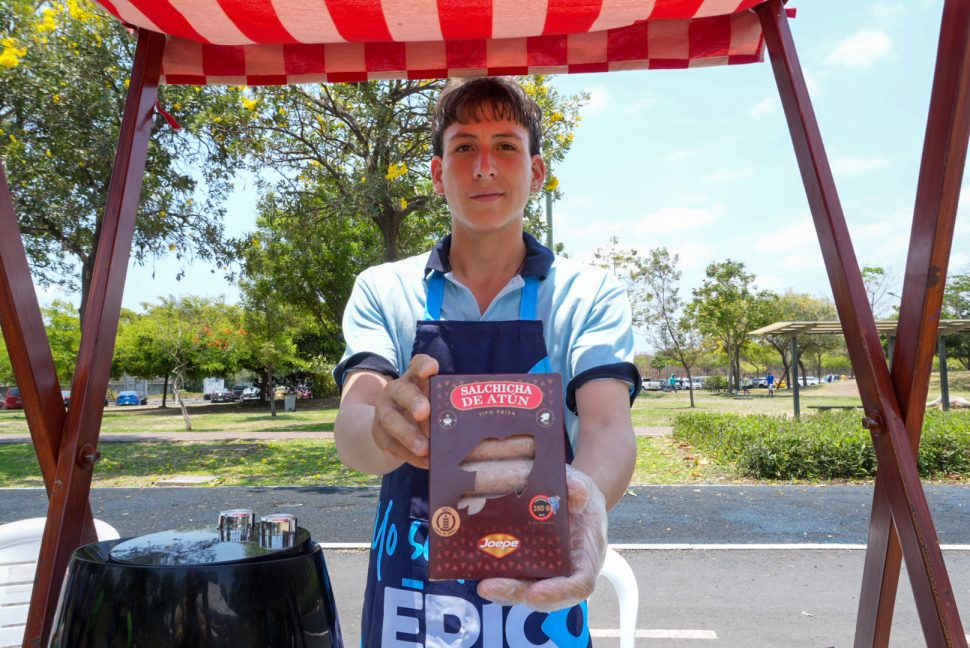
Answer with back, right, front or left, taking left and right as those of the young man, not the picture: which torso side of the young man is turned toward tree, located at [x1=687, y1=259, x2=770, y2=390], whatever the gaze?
back

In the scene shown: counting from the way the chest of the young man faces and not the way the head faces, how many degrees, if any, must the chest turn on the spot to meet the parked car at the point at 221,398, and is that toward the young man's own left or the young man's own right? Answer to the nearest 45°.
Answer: approximately 180°

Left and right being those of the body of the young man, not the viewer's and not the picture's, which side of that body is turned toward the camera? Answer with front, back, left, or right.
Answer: front

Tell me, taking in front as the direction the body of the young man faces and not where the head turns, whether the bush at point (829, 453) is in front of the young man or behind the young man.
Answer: behind

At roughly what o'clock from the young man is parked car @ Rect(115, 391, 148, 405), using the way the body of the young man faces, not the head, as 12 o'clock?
The parked car is roughly at 5 o'clock from the young man.

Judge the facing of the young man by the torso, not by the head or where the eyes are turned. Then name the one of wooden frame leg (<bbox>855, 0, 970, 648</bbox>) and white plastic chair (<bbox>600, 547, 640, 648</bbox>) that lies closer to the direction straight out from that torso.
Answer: the wooden frame leg

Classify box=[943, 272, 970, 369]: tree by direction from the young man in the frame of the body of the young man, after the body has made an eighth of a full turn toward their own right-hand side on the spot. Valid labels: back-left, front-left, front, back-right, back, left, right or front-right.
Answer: back

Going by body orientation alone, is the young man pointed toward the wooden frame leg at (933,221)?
no

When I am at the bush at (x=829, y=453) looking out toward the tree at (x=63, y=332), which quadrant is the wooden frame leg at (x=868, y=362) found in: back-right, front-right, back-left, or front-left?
back-left

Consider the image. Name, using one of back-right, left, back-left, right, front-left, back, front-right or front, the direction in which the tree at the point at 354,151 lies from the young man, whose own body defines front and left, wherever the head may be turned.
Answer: back

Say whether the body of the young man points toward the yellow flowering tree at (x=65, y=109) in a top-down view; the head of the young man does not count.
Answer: no

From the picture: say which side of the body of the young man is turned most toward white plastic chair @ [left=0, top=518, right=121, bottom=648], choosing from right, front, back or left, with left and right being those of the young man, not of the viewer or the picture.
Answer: right

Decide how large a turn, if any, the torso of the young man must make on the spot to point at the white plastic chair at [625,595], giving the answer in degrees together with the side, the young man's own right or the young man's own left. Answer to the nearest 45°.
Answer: approximately 135° to the young man's own left

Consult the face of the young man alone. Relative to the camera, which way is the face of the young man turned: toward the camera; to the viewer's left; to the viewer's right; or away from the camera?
toward the camera

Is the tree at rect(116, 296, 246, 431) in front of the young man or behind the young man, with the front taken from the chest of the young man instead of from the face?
behind
